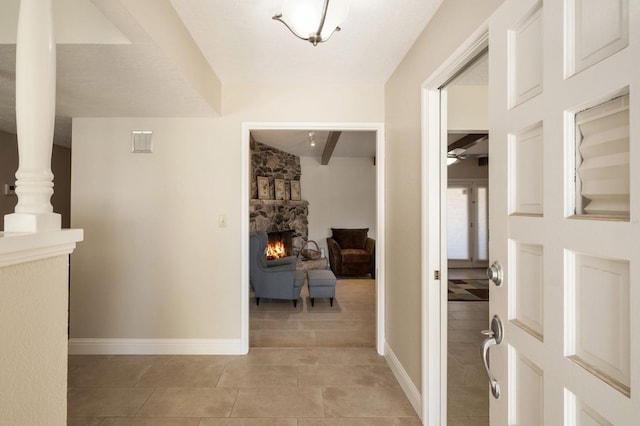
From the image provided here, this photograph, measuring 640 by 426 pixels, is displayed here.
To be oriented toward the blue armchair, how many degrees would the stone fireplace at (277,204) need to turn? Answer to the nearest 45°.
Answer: approximately 45° to its right

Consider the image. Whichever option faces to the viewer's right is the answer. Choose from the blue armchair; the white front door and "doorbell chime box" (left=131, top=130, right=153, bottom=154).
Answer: the blue armchair

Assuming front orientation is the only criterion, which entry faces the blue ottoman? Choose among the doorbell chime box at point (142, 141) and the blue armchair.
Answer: the blue armchair

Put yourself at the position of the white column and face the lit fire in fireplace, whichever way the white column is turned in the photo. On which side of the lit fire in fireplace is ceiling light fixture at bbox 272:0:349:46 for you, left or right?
right

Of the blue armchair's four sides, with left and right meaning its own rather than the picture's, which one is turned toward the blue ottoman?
front

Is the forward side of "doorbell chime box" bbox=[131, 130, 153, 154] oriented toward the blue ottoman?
no

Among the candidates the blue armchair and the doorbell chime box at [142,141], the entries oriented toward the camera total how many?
1

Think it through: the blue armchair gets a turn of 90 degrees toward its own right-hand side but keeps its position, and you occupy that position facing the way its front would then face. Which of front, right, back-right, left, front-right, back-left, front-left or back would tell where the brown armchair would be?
back-left

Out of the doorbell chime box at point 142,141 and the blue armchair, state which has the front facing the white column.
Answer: the doorbell chime box

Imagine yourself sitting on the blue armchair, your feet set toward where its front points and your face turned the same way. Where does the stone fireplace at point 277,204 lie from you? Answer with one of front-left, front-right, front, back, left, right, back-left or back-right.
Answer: left

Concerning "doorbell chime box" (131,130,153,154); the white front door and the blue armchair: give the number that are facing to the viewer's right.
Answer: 1

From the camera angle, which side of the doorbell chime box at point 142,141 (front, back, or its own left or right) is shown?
front

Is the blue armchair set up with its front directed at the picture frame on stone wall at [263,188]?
no

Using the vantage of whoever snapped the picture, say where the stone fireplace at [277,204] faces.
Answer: facing the viewer and to the right of the viewer

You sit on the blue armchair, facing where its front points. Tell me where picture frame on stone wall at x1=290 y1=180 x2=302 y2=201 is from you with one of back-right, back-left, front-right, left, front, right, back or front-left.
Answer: left

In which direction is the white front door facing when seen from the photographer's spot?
facing the viewer and to the left of the viewer

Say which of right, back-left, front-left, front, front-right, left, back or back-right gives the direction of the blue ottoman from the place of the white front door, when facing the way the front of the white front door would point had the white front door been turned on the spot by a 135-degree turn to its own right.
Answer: front-left

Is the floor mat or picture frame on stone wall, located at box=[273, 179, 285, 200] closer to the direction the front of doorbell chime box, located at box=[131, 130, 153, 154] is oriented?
the floor mat

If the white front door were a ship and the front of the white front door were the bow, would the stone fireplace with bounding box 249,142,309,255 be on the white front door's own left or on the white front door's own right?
on the white front door's own right
